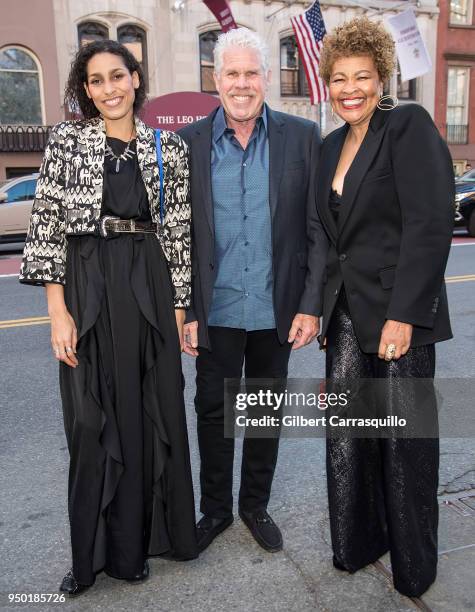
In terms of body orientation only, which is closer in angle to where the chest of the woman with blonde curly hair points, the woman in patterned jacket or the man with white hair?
the woman in patterned jacket

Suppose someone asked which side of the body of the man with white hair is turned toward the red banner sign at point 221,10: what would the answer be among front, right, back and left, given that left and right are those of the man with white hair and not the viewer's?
back

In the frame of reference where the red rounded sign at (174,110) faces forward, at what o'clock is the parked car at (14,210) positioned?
The parked car is roughly at 2 o'clock from the red rounded sign.

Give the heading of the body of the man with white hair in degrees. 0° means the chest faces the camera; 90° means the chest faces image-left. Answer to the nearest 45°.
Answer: approximately 0°

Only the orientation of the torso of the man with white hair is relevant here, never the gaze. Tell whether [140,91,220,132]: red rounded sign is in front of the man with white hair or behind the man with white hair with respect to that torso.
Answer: behind

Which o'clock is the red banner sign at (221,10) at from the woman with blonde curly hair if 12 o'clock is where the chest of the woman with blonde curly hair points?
The red banner sign is roughly at 4 o'clock from the woman with blonde curly hair.

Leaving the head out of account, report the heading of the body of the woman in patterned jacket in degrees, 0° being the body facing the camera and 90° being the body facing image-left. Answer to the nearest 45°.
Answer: approximately 0°
